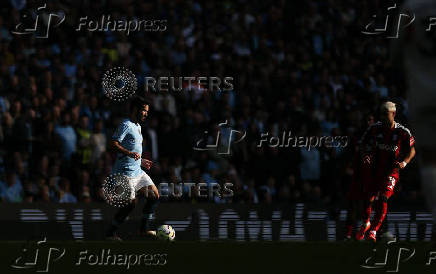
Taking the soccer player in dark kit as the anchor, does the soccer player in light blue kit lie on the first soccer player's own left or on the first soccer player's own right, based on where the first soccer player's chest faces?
on the first soccer player's own right

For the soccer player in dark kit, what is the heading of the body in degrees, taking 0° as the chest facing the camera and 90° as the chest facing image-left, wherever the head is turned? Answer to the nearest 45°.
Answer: approximately 0°

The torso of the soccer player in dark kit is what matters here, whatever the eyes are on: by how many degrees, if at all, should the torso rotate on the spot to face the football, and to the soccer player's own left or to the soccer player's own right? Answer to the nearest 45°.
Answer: approximately 90° to the soccer player's own right
